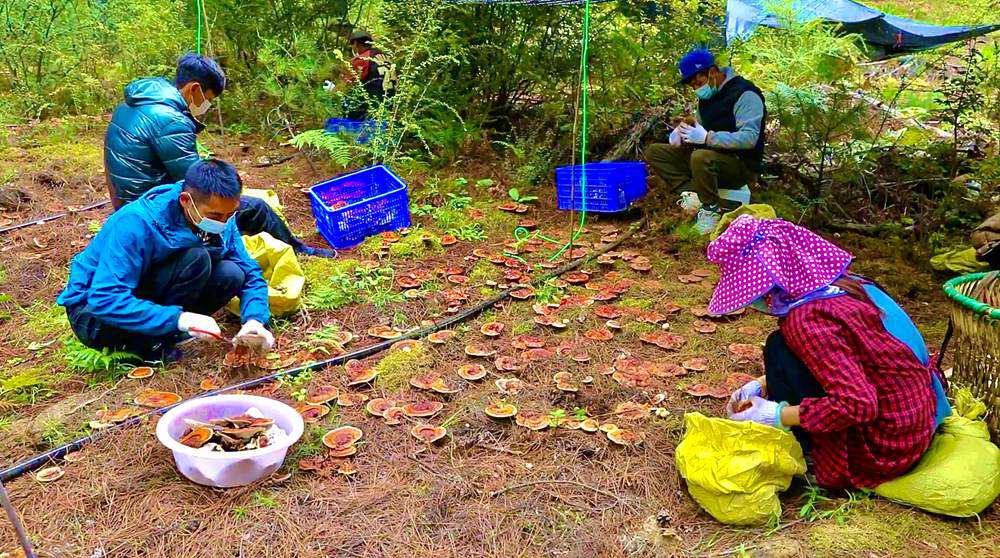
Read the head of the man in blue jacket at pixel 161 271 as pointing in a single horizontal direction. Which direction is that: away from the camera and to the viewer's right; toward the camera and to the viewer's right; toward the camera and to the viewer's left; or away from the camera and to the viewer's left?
toward the camera and to the viewer's right

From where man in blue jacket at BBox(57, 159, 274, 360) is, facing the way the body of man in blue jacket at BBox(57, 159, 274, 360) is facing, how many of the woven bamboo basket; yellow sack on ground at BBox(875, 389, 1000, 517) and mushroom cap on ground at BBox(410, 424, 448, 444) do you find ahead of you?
3

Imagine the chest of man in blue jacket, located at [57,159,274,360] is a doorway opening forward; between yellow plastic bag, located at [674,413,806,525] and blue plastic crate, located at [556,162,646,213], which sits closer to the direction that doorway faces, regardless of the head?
the yellow plastic bag

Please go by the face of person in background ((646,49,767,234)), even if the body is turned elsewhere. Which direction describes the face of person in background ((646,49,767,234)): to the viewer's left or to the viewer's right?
to the viewer's left

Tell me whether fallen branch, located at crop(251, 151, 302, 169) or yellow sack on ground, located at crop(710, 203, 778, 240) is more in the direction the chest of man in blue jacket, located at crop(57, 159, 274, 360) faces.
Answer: the yellow sack on ground

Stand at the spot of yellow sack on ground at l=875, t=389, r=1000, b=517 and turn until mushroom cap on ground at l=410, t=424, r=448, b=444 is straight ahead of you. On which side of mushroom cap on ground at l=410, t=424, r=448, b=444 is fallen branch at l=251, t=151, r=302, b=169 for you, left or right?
right

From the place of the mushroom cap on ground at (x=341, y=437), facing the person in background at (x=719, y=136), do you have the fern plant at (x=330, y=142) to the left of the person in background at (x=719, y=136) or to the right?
left

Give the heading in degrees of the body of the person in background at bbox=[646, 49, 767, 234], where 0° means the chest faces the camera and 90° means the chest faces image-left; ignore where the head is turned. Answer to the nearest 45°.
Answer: approximately 45°

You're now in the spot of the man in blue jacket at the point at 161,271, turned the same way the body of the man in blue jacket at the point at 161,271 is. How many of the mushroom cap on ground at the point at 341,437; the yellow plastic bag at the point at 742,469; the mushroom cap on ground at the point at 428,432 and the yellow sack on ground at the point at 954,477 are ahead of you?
4

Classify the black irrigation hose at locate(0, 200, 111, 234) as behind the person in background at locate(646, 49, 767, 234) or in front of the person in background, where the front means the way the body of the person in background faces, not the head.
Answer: in front

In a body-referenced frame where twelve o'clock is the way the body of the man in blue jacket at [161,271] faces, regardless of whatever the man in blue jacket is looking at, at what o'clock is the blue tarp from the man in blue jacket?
The blue tarp is roughly at 10 o'clock from the man in blue jacket.

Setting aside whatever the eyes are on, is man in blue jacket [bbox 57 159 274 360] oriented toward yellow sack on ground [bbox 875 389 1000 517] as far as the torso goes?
yes

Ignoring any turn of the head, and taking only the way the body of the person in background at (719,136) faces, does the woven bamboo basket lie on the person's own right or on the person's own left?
on the person's own left

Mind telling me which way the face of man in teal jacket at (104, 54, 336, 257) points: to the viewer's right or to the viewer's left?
to the viewer's right

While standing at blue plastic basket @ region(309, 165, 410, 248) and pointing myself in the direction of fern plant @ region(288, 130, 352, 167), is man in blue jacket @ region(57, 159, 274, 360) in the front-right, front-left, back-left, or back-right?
back-left

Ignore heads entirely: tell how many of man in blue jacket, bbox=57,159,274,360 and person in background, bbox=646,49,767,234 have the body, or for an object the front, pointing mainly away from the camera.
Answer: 0
